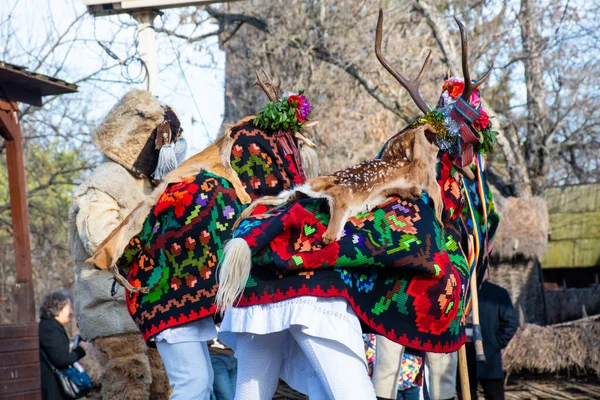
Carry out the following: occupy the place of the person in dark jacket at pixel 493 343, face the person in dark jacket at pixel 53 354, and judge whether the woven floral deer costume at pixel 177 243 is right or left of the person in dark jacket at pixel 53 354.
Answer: left

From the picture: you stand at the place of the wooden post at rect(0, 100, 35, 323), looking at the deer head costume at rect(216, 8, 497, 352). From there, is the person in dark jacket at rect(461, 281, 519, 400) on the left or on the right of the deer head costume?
left

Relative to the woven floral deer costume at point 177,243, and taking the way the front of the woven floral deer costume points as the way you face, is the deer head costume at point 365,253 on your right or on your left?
on your right

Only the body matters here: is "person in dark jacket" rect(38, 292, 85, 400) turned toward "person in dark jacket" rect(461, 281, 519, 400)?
yes

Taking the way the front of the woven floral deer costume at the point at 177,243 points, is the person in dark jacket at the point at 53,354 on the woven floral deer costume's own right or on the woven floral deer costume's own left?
on the woven floral deer costume's own left

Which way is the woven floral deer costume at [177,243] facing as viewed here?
to the viewer's right

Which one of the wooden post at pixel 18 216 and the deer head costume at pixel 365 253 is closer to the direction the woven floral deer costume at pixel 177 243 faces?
the deer head costume

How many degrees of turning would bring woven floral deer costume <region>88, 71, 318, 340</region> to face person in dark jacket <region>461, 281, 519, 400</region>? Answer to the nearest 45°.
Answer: approximately 45° to its left
